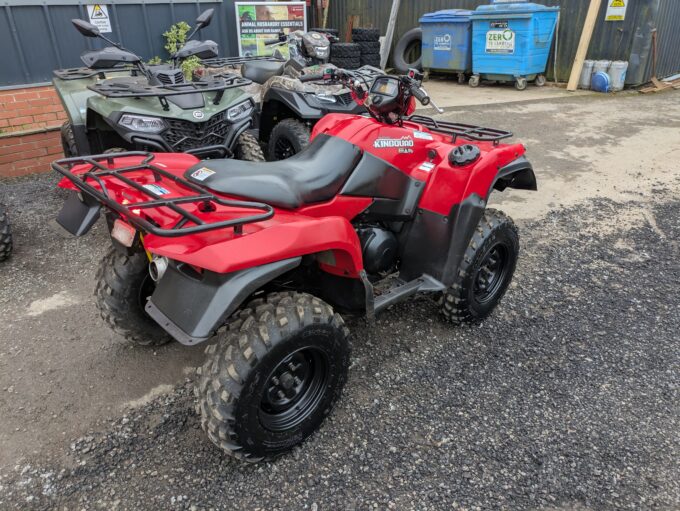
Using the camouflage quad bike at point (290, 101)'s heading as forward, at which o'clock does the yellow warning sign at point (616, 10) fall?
The yellow warning sign is roughly at 9 o'clock from the camouflage quad bike.

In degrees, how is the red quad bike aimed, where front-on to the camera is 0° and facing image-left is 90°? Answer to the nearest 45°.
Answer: approximately 225°

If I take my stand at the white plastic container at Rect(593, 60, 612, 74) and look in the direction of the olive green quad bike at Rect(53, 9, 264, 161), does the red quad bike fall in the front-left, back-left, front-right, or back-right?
front-left

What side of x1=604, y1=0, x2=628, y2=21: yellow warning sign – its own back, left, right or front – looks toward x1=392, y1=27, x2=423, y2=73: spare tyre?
right

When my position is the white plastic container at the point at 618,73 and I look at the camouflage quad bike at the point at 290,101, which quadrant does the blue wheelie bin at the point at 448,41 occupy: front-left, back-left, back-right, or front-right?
front-right

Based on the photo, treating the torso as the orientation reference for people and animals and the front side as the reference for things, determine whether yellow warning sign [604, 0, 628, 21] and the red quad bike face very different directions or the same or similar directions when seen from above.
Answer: very different directions

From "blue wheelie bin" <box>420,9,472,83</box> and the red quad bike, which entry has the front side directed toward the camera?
the blue wheelie bin

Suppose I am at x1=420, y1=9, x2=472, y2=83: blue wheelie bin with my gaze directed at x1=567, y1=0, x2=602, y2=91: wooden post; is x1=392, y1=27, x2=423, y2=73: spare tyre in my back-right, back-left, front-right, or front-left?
back-left

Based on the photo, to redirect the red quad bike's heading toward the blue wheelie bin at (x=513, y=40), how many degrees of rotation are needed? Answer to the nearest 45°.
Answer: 0° — it already faces it

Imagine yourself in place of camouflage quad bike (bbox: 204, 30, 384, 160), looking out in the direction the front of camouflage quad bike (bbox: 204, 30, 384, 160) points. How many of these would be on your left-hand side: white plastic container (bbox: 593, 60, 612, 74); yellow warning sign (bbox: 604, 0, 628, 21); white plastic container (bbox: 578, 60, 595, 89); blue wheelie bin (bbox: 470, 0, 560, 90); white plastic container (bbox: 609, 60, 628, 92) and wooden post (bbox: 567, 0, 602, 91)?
6

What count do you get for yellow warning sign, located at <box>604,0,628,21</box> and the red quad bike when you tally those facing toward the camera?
1

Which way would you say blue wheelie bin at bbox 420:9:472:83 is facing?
toward the camera

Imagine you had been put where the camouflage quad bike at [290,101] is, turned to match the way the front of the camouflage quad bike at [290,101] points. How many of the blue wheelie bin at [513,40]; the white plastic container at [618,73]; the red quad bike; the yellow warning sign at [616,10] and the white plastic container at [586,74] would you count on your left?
4

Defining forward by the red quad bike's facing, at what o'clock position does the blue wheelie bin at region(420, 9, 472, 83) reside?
The blue wheelie bin is roughly at 11 o'clock from the red quad bike.

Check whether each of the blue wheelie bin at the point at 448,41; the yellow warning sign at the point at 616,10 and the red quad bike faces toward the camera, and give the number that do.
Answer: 2

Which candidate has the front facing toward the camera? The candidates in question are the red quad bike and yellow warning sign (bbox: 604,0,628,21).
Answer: the yellow warning sign

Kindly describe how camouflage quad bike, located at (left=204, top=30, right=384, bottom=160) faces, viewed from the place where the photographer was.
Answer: facing the viewer and to the right of the viewer

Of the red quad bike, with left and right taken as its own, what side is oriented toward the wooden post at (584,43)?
front
